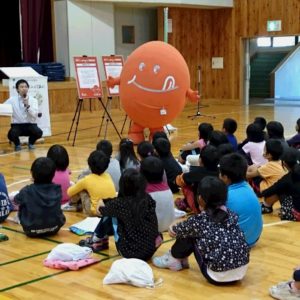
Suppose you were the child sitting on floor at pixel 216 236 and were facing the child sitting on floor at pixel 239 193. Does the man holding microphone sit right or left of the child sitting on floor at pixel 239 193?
left

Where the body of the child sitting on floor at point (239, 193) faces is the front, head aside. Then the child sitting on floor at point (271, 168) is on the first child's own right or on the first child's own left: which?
on the first child's own right

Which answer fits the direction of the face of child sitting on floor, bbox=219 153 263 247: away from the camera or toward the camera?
away from the camera

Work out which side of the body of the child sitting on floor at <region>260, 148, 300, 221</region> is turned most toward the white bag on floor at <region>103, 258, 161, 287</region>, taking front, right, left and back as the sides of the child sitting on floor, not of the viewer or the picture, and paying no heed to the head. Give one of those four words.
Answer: left

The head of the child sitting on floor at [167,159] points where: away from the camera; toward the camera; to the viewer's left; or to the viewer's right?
away from the camera

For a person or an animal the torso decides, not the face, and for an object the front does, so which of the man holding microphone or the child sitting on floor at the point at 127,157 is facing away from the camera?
the child sitting on floor

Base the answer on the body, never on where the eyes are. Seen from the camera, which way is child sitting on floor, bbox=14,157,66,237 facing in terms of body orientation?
away from the camera

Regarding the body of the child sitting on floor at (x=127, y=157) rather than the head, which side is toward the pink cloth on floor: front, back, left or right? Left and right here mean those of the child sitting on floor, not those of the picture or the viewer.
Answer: back

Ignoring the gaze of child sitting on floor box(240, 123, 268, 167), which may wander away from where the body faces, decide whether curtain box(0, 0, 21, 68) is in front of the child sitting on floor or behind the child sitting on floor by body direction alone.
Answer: in front

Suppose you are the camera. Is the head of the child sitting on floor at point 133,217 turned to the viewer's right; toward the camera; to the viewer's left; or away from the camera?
away from the camera

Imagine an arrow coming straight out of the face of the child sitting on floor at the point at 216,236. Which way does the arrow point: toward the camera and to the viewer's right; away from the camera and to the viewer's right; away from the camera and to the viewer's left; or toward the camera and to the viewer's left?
away from the camera and to the viewer's left

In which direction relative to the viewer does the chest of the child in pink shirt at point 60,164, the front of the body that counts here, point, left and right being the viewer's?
facing away from the viewer and to the left of the viewer

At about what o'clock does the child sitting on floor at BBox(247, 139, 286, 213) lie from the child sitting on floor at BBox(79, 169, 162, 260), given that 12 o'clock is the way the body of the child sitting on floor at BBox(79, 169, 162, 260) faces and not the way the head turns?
the child sitting on floor at BBox(247, 139, 286, 213) is roughly at 3 o'clock from the child sitting on floor at BBox(79, 169, 162, 260).

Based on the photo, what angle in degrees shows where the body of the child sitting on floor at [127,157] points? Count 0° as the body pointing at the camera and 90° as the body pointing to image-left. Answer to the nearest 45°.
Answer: approximately 180°

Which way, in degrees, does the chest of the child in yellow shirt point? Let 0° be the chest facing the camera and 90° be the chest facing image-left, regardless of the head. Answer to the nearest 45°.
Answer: approximately 135°
